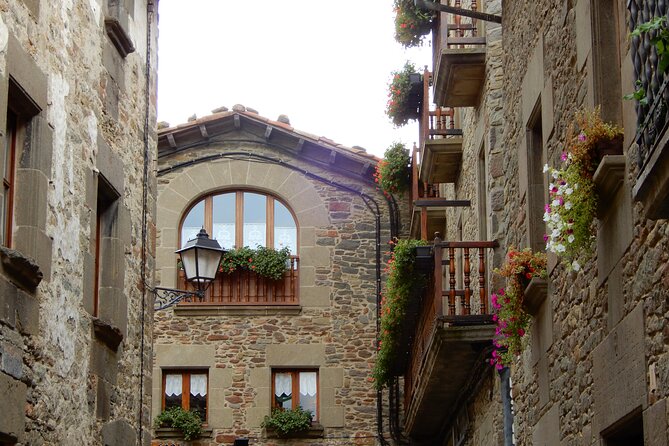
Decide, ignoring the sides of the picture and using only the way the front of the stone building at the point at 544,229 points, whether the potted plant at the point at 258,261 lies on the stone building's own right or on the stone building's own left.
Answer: on the stone building's own right

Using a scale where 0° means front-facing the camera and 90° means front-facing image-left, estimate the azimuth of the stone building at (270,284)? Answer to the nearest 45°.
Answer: approximately 0°

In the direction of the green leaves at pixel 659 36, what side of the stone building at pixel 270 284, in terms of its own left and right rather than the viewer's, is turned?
front

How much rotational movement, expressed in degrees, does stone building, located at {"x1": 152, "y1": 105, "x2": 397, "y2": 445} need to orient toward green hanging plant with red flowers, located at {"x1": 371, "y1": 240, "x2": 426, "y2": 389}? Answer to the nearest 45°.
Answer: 0° — it already faces it

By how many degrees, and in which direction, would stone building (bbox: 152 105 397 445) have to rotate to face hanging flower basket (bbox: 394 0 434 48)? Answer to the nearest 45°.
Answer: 0° — it already faces it

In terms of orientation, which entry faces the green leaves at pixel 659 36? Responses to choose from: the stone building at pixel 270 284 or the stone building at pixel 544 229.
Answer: the stone building at pixel 270 284

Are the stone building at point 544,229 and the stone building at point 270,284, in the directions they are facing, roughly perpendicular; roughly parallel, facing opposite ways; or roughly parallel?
roughly perpendicular

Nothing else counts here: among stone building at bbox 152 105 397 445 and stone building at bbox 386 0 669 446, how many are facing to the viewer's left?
1

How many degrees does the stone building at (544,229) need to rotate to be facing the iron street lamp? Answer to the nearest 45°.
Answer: approximately 45° to its right

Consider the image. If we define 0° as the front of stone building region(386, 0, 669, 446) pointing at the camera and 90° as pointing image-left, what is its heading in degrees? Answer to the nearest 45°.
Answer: approximately 90°
